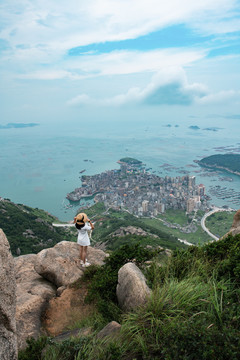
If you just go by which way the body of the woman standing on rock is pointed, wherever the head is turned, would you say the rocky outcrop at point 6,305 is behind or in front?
behind

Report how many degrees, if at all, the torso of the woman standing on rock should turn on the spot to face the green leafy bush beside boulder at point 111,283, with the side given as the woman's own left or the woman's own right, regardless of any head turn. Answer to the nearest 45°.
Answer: approximately 135° to the woman's own right

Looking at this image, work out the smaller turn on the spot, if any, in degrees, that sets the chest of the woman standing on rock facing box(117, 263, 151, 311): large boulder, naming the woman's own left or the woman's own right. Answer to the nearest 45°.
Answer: approximately 135° to the woman's own right

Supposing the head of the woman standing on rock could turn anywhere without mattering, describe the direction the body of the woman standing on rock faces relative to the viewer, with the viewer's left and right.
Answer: facing away from the viewer and to the right of the viewer
